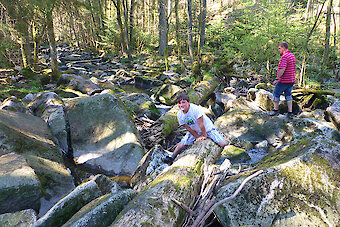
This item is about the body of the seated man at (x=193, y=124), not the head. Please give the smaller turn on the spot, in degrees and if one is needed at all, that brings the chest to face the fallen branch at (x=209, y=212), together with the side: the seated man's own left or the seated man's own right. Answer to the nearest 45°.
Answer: approximately 45° to the seated man's own left

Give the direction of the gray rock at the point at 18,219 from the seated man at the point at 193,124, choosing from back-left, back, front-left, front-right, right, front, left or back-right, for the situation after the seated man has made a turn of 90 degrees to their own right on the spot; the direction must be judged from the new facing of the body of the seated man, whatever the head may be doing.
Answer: left

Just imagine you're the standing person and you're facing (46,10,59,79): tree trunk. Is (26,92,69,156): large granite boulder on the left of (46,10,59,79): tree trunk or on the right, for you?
left

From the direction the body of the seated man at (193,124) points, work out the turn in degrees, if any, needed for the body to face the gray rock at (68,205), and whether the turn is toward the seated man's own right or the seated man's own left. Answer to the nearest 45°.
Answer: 0° — they already face it

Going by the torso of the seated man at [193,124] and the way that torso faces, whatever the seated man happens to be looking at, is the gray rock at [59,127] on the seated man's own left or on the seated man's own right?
on the seated man's own right

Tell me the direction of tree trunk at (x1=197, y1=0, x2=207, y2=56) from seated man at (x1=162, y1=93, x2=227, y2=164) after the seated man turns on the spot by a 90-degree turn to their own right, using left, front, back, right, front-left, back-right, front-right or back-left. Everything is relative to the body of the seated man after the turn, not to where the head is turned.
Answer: front-right

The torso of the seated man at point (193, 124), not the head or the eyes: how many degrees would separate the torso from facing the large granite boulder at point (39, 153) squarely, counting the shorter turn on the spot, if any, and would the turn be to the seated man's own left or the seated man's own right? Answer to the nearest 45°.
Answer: approximately 45° to the seated man's own right

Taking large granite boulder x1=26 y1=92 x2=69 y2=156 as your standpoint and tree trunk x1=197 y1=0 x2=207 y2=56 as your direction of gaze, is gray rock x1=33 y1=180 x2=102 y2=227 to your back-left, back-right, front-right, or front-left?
back-right

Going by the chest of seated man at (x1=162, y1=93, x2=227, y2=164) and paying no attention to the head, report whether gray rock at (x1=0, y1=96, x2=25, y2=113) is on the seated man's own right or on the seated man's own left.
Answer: on the seated man's own right

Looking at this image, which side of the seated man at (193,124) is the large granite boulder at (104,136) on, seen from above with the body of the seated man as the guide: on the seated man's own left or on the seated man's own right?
on the seated man's own right

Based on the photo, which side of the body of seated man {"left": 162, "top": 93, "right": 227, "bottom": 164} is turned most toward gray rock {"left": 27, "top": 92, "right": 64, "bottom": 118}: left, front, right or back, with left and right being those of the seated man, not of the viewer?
right

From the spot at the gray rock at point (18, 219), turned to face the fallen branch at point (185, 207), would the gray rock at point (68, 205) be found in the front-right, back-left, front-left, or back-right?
front-left

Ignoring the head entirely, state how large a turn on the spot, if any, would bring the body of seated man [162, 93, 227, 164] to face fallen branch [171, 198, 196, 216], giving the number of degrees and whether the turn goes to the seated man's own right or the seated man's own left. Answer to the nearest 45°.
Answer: approximately 45° to the seated man's own left

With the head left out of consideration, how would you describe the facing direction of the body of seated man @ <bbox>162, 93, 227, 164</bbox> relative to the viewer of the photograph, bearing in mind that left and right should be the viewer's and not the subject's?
facing the viewer and to the left of the viewer

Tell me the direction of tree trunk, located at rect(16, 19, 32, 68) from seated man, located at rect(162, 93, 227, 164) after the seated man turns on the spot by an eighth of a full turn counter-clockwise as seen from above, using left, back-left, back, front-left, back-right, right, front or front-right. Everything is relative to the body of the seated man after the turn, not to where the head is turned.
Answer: back-right

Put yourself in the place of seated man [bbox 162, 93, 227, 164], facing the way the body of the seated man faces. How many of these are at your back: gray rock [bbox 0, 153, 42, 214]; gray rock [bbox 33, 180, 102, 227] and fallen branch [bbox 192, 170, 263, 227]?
0
